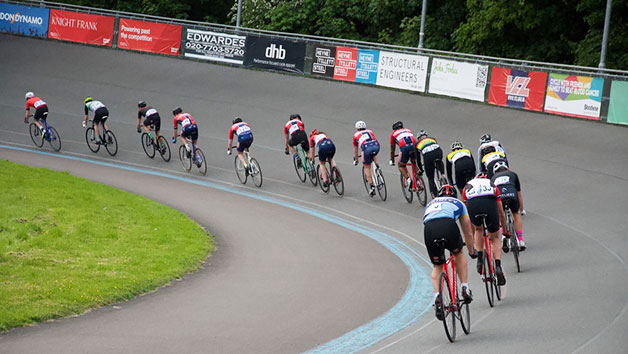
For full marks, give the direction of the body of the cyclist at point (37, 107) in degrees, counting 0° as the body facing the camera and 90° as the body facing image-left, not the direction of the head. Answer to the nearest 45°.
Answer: approximately 135°

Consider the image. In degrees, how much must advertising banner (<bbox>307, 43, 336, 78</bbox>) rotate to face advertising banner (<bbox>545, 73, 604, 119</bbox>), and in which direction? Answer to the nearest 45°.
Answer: approximately 45° to its left

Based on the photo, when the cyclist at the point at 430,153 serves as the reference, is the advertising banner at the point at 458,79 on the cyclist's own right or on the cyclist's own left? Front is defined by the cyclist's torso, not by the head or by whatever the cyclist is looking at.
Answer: on the cyclist's own right

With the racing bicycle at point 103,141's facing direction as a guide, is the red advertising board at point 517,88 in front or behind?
behind

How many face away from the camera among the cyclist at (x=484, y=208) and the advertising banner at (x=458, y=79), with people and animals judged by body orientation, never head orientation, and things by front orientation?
1

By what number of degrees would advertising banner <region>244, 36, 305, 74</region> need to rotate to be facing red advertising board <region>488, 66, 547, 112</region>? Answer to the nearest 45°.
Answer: approximately 45° to its left

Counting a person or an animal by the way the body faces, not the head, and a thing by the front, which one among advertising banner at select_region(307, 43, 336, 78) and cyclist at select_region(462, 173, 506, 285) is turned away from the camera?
the cyclist

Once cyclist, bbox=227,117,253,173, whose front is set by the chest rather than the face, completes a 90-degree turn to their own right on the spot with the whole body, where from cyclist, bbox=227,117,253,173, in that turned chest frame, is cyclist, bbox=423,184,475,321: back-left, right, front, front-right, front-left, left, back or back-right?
back-right

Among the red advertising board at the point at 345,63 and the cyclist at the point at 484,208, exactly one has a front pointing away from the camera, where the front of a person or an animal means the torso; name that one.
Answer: the cyclist

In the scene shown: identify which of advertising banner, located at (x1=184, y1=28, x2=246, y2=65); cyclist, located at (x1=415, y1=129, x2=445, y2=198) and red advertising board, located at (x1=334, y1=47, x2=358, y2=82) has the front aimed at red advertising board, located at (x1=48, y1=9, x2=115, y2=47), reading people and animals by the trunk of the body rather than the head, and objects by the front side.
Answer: the cyclist

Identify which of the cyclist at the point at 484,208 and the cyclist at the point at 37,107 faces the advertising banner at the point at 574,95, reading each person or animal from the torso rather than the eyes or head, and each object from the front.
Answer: the cyclist at the point at 484,208

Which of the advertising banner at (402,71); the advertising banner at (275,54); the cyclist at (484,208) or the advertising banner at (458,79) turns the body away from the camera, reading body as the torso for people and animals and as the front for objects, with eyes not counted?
the cyclist

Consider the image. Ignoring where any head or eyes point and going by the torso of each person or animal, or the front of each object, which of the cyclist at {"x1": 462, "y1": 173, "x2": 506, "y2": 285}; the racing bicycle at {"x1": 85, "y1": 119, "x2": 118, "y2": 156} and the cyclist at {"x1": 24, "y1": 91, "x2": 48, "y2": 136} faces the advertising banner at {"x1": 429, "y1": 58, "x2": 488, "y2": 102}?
the cyclist at {"x1": 462, "y1": 173, "x2": 506, "y2": 285}

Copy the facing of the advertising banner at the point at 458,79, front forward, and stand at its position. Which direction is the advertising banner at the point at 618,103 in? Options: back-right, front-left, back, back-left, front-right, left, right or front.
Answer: front-left

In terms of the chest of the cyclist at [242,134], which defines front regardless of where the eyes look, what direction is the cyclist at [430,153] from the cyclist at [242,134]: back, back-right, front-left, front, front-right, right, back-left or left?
back

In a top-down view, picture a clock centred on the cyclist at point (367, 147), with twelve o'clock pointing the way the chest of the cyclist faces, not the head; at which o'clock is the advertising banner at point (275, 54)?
The advertising banner is roughly at 1 o'clock from the cyclist.

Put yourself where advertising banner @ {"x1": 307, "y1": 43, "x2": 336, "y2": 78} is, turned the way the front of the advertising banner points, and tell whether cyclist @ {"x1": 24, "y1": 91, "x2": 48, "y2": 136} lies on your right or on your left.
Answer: on your right

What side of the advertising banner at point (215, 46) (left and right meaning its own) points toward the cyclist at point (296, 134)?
front

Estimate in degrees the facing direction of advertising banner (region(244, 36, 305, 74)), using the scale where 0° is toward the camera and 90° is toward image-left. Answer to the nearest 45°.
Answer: approximately 0°
